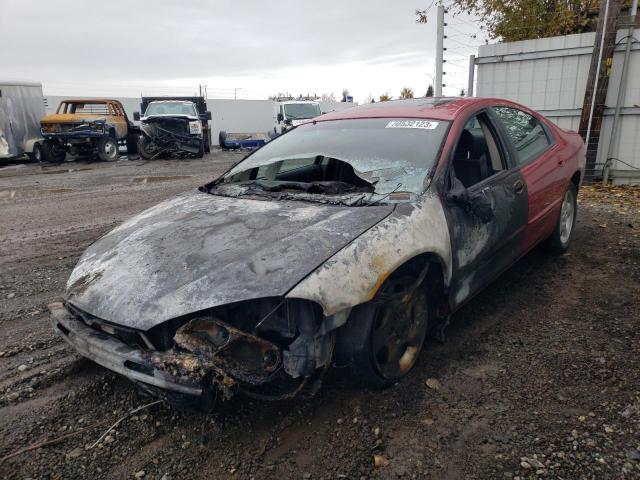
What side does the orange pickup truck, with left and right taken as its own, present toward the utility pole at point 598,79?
left

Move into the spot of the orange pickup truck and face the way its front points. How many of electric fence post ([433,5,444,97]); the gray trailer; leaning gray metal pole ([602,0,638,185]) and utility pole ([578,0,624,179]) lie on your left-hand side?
3

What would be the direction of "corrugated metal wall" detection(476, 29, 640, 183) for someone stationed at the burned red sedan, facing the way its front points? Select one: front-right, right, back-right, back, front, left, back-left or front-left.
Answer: back

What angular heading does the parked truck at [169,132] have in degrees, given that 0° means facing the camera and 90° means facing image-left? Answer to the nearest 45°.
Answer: approximately 0°

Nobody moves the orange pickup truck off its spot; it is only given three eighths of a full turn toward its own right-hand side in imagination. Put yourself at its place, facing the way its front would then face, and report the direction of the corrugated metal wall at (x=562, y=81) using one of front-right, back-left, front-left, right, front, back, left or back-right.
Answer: back-right

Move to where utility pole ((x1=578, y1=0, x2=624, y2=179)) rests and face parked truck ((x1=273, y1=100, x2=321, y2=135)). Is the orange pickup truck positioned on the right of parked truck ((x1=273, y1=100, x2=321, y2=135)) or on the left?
left

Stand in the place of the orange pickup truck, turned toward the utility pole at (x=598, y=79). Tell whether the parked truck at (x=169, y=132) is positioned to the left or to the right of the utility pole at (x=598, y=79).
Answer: left

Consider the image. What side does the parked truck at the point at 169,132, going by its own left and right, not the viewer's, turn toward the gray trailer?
right

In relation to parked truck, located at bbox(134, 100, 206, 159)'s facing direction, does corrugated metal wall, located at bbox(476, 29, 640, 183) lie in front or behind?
in front

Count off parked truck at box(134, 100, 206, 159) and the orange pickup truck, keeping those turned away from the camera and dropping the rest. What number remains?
0

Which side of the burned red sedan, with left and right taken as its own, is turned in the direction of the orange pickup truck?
right

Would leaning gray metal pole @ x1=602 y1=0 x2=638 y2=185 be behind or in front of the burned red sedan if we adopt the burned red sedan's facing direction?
behind

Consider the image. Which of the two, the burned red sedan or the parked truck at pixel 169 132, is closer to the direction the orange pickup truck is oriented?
the burned red sedan

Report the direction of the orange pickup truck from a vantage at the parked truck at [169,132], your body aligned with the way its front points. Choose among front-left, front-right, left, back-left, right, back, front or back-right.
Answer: right
